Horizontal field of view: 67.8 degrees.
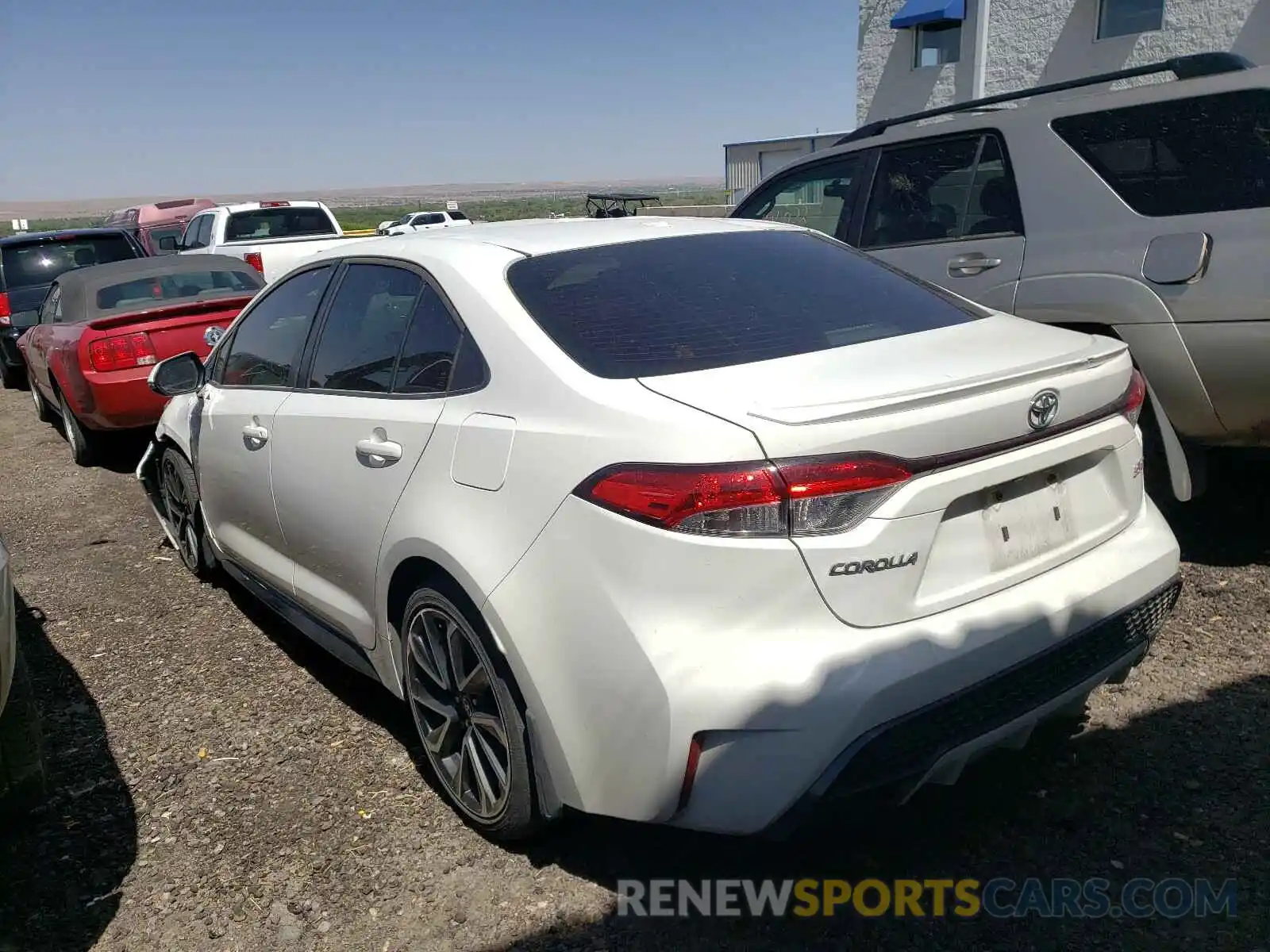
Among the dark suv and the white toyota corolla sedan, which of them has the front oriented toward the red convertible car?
the white toyota corolla sedan

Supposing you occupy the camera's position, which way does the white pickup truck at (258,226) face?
facing away from the viewer and to the left of the viewer

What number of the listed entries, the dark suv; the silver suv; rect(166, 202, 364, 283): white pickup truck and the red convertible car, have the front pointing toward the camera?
0

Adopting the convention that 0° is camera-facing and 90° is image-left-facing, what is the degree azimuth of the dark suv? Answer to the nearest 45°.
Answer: approximately 180°

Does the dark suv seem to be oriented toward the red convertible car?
no

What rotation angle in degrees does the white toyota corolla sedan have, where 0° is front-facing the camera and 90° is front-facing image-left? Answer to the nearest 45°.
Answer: approximately 135°

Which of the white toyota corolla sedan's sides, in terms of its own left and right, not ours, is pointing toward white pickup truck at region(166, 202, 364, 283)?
front

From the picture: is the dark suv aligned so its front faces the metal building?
no

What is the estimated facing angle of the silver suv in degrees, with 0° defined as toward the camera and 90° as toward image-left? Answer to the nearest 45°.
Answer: approximately 135°

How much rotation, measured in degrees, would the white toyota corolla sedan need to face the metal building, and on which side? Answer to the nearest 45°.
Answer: approximately 45° to its right

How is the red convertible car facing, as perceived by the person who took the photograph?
facing away from the viewer and to the left of the viewer

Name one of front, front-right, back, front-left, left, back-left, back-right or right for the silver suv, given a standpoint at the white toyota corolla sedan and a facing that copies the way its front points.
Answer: right

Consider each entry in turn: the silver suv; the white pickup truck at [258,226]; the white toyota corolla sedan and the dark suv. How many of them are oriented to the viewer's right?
0

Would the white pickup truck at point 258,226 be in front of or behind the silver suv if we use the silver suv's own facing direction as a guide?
in front

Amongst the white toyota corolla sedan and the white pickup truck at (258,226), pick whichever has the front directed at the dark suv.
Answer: the white toyota corolla sedan

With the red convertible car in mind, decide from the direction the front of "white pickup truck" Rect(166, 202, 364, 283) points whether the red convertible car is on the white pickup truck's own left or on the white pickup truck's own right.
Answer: on the white pickup truck's own left
